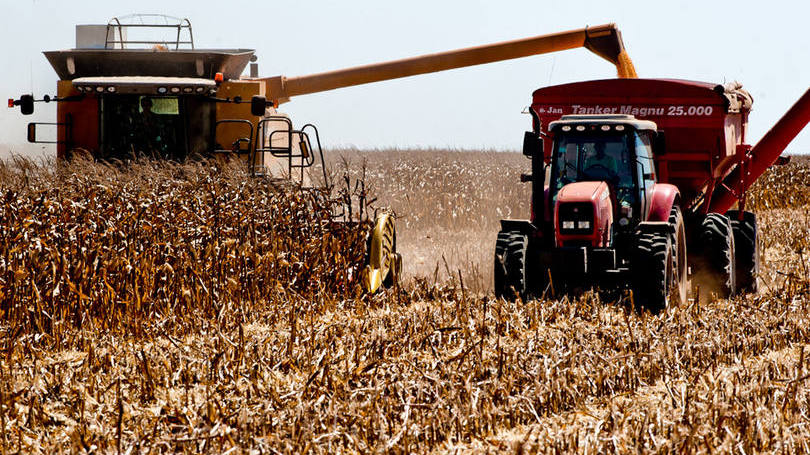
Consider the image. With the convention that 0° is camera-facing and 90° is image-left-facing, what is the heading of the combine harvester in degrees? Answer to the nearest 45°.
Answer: approximately 0°

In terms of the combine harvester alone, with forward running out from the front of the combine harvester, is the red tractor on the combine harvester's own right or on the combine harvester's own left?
on the combine harvester's own left
